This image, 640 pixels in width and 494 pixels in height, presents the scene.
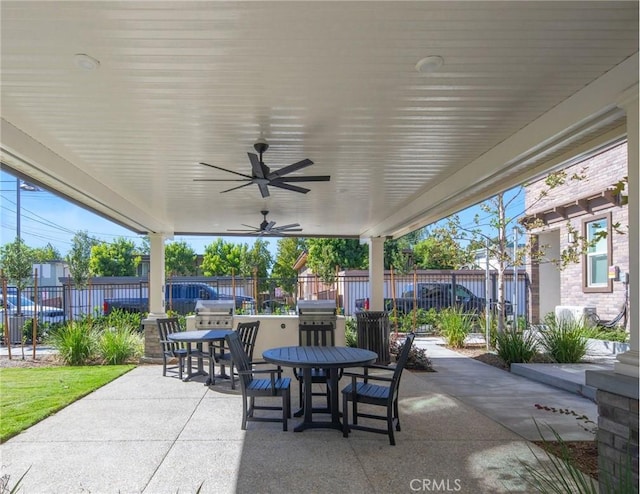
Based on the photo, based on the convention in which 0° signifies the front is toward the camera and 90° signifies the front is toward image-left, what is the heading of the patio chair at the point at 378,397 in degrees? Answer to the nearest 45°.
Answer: approximately 135°

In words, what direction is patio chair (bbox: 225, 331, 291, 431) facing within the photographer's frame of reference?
facing to the right of the viewer

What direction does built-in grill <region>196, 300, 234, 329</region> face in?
toward the camera

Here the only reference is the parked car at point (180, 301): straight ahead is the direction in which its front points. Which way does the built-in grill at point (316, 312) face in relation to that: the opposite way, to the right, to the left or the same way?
to the right

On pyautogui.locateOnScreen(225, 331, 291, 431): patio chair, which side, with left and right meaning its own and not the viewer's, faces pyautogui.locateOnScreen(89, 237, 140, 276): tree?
left

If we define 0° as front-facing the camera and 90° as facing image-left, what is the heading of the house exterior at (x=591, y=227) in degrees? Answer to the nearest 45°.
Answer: approximately 45°

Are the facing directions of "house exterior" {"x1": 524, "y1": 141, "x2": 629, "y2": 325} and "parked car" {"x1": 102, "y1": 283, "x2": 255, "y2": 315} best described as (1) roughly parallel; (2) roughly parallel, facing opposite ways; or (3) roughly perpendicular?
roughly parallel, facing opposite ways

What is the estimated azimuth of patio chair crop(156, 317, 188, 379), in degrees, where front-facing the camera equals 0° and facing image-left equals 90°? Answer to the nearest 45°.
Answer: approximately 315°

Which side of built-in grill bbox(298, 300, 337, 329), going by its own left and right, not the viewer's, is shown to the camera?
front
